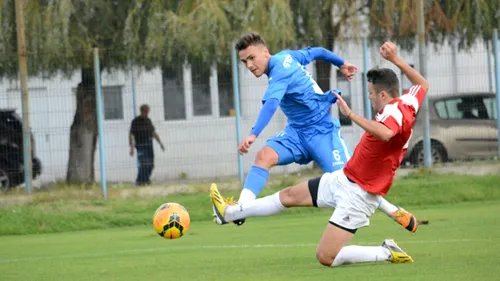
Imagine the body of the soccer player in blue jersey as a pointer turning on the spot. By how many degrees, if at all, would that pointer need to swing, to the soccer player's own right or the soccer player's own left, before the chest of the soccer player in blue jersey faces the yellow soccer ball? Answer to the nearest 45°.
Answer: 0° — they already face it

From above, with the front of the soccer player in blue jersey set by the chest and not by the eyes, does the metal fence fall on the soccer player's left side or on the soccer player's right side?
on the soccer player's right side

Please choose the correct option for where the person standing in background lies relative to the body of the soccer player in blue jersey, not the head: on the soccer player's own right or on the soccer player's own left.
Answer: on the soccer player's own right

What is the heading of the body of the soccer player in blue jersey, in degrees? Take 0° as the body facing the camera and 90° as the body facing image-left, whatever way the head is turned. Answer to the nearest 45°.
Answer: approximately 45°

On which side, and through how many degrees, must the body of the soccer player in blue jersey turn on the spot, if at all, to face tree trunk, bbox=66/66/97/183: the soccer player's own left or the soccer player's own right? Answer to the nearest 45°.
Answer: approximately 90° to the soccer player's own right

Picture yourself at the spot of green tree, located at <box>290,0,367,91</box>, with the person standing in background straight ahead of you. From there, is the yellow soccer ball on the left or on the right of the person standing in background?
left

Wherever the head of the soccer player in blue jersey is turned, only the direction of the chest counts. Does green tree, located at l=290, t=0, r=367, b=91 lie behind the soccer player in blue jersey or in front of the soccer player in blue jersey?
behind

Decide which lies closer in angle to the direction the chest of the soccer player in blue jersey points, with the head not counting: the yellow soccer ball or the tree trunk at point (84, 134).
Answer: the yellow soccer ball

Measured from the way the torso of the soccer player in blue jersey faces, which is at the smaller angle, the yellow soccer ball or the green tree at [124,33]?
the yellow soccer ball

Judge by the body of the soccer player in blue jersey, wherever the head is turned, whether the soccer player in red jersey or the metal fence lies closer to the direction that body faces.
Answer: the soccer player in red jersey

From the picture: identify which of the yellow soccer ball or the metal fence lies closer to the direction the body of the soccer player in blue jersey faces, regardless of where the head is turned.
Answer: the yellow soccer ball
